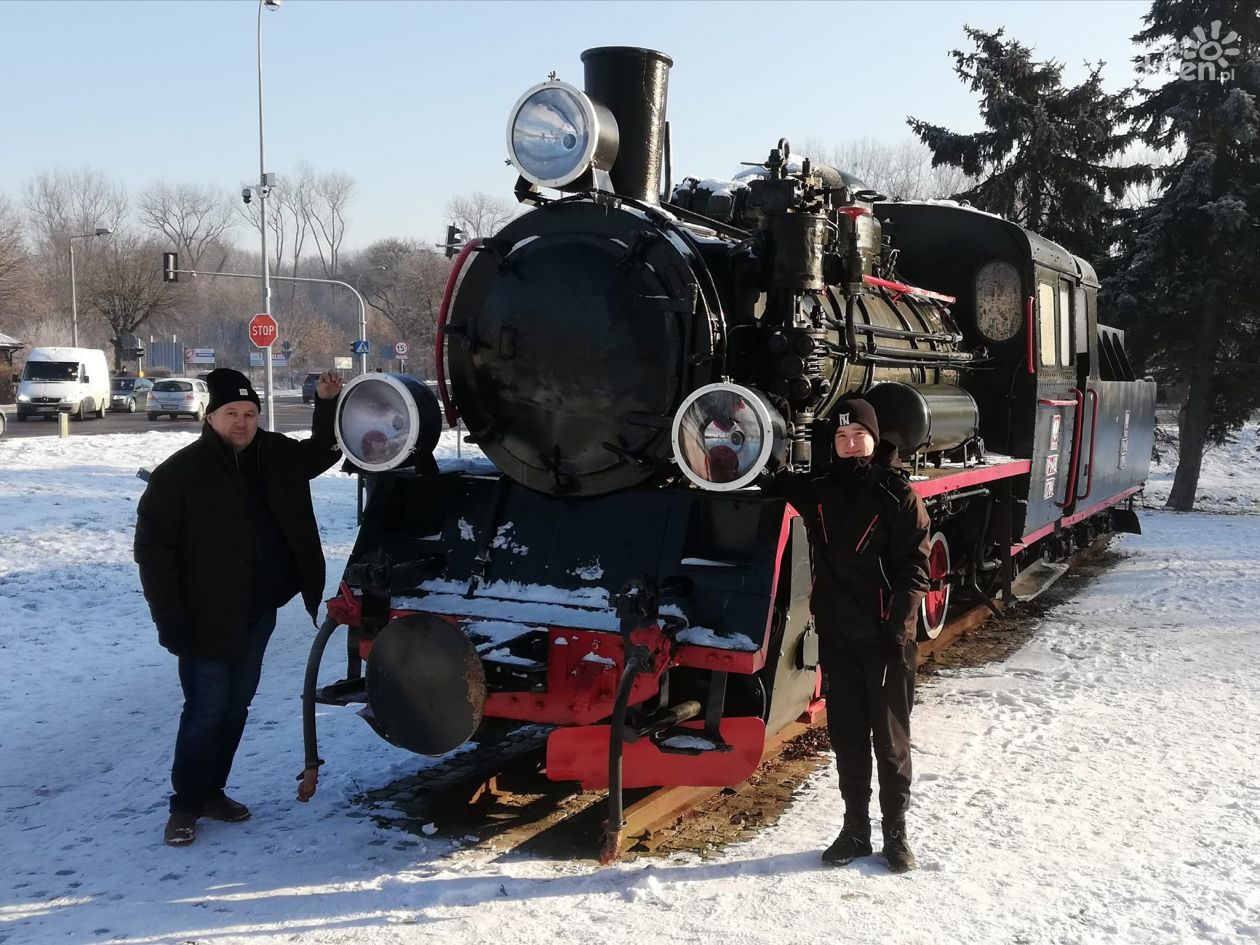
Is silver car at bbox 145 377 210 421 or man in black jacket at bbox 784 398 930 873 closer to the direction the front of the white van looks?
the man in black jacket

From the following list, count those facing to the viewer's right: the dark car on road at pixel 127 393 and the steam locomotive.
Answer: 0

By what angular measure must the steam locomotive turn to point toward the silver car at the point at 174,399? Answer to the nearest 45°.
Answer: approximately 90° to its right

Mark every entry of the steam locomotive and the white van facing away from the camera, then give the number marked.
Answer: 0

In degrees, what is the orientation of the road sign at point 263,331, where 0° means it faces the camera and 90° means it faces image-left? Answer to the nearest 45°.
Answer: approximately 0°

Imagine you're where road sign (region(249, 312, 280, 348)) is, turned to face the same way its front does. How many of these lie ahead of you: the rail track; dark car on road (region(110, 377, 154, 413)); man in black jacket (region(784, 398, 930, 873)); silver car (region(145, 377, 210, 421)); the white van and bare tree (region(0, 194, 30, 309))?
2

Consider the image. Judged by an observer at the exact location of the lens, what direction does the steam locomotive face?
facing the viewer and to the left of the viewer

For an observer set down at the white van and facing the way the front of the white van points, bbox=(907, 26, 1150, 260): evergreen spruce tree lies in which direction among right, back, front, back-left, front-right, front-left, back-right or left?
left

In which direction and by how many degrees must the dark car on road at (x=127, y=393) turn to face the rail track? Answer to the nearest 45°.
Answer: approximately 45° to its left

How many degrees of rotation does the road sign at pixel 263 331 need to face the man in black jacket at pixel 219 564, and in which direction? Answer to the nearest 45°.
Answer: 0° — it already faces them

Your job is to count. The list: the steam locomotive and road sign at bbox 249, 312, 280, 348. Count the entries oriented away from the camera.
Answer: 0

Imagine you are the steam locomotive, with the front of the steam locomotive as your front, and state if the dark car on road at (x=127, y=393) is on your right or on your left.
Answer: on your right

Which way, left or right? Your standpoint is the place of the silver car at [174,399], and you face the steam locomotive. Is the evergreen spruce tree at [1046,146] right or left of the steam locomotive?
left

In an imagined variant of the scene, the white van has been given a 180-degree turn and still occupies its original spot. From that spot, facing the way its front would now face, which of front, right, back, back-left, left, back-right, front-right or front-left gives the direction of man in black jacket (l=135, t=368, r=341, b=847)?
back-right

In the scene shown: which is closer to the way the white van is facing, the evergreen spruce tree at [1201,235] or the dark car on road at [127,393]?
the evergreen spruce tree
